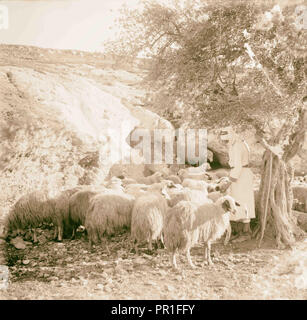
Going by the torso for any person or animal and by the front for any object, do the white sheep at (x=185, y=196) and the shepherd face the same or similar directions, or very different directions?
very different directions

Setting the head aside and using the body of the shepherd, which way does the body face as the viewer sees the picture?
to the viewer's left

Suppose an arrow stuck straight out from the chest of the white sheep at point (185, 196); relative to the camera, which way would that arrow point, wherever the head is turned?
to the viewer's right
